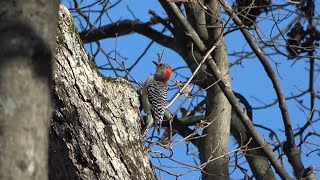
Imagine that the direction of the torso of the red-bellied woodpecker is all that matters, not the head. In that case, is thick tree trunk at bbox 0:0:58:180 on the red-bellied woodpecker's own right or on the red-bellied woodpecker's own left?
on the red-bellied woodpecker's own left
